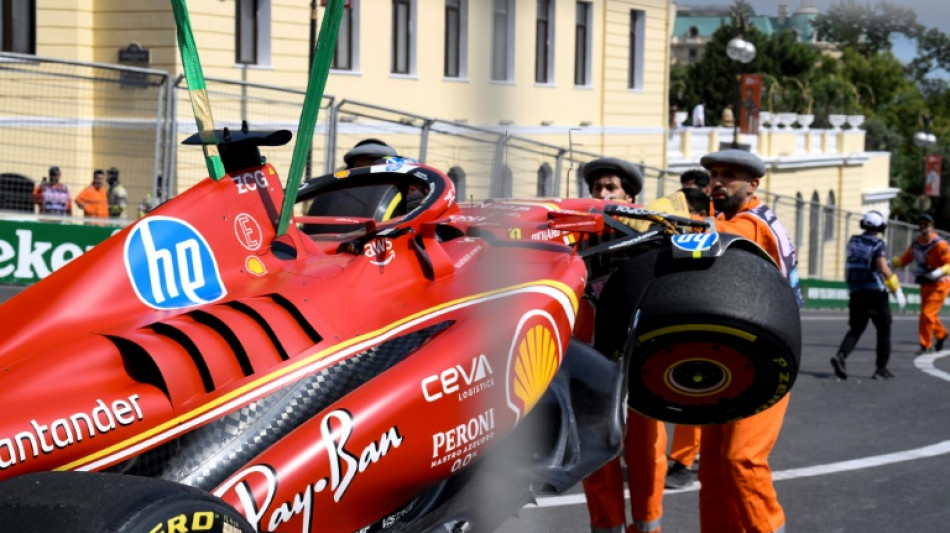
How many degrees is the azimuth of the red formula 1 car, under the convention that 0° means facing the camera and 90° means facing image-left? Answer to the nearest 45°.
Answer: approximately 225°

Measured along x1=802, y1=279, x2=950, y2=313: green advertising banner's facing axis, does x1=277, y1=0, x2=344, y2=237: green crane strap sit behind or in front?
in front

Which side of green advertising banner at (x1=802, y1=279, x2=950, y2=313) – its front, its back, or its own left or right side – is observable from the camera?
front

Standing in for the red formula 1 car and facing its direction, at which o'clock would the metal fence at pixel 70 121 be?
The metal fence is roughly at 10 o'clock from the red formula 1 car.

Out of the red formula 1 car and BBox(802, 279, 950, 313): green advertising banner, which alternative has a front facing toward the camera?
the green advertising banner

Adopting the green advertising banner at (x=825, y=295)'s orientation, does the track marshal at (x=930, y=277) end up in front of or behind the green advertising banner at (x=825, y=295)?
in front

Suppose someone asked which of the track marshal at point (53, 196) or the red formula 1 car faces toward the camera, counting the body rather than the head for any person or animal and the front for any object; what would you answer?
the track marshal

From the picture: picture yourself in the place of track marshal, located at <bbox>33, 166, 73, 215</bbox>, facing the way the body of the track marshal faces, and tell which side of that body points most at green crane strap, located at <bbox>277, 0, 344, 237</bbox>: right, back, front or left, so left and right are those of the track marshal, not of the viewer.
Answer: front

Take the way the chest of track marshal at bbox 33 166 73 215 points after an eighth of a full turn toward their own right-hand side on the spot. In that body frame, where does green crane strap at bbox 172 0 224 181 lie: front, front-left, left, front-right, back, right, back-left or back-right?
front-left

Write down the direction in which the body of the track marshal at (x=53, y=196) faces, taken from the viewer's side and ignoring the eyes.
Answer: toward the camera
